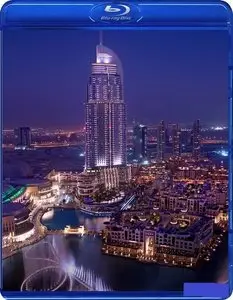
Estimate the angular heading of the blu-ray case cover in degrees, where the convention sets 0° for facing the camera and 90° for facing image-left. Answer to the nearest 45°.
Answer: approximately 0°
